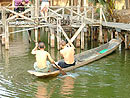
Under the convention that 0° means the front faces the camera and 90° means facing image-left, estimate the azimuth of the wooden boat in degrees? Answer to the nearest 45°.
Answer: approximately 225°

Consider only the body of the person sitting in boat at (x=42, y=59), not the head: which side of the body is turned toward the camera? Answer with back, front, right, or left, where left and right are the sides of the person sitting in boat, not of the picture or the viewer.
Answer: back

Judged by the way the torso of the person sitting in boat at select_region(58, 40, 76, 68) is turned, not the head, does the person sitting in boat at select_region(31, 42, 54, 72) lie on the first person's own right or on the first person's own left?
on the first person's own left

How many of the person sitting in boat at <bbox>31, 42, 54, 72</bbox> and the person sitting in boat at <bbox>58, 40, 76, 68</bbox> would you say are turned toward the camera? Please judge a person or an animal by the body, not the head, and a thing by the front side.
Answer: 0

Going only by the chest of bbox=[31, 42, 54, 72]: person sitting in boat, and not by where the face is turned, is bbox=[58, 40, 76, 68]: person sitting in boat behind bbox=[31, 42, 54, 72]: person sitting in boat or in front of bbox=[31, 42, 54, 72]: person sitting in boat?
in front
